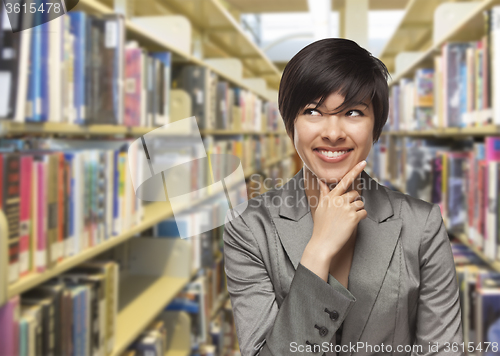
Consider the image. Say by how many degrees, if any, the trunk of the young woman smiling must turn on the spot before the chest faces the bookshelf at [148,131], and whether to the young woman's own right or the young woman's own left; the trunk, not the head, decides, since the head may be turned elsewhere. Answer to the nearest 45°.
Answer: approximately 135° to the young woman's own right

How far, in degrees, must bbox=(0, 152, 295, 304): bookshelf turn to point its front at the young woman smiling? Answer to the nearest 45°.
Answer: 0° — it already faces them

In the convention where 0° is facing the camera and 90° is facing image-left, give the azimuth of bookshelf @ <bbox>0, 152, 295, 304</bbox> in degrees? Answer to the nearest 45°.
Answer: approximately 315°

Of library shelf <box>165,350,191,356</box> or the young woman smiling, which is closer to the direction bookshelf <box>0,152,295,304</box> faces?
the young woman smiling
